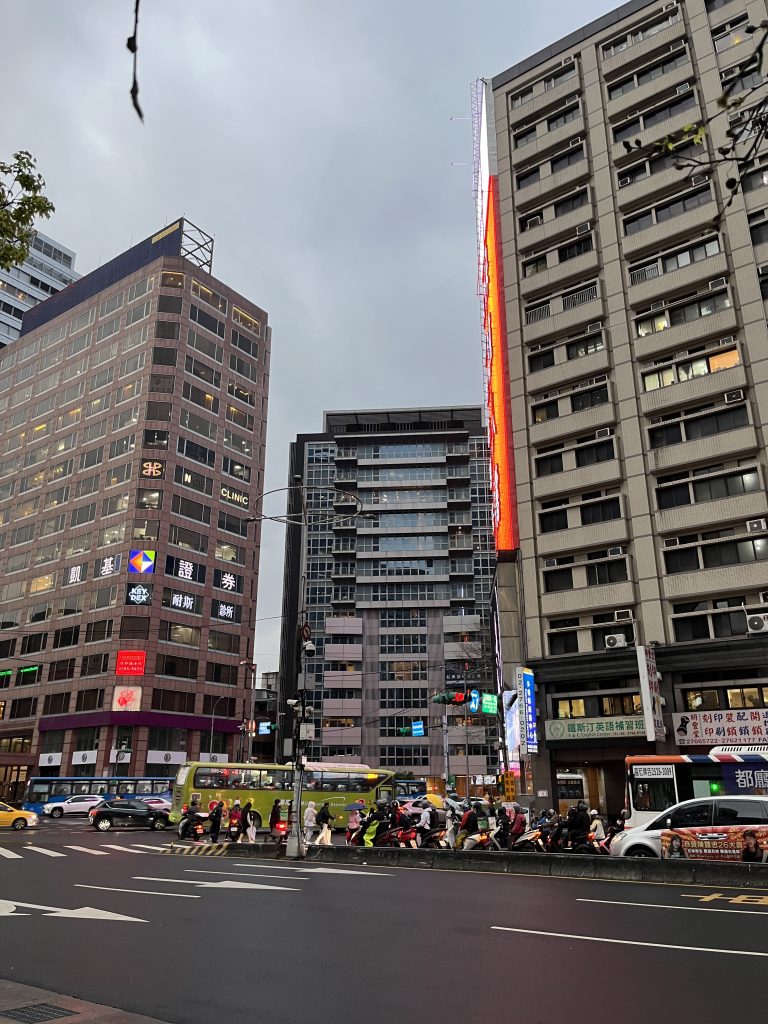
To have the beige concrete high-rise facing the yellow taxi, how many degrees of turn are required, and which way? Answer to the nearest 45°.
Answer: approximately 45° to its right

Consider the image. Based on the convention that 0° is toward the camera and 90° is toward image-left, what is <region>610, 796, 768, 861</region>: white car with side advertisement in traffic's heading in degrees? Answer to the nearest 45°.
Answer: approximately 90°

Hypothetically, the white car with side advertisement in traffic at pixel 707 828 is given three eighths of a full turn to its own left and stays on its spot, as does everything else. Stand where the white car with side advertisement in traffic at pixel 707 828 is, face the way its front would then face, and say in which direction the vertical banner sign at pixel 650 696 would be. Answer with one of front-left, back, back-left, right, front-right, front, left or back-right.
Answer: back-left

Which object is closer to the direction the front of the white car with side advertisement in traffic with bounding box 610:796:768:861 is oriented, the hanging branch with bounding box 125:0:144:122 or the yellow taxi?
the yellow taxi

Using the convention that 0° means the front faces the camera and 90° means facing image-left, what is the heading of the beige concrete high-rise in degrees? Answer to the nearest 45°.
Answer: approximately 45°

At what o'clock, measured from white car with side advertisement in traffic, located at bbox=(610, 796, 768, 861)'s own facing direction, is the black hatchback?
The black hatchback is roughly at 1 o'clock from the white car with side advertisement in traffic.

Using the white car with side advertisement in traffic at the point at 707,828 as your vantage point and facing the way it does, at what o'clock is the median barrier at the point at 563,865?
The median barrier is roughly at 11 o'clock from the white car with side advertisement in traffic.
